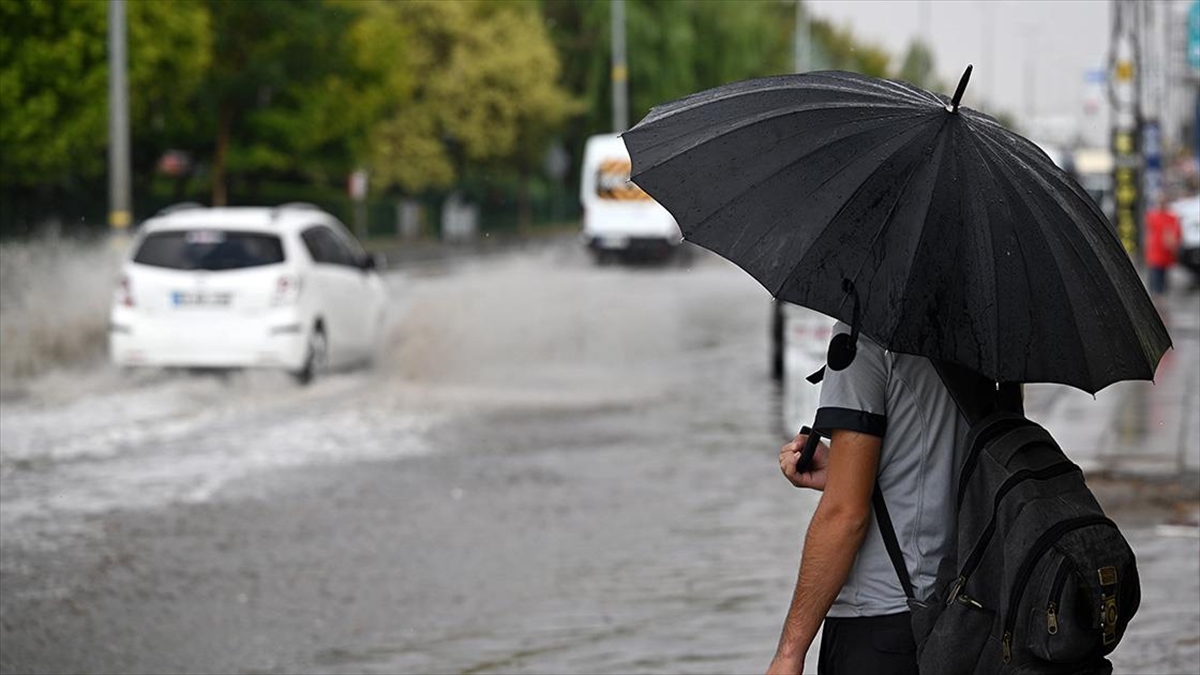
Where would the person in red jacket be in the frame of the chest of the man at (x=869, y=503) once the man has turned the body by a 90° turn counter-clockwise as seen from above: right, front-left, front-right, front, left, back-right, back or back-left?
back

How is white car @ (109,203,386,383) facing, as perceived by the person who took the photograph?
facing away from the viewer and to the right of the viewer

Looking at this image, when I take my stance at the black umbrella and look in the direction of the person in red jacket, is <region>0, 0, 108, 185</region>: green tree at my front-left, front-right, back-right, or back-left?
front-left
